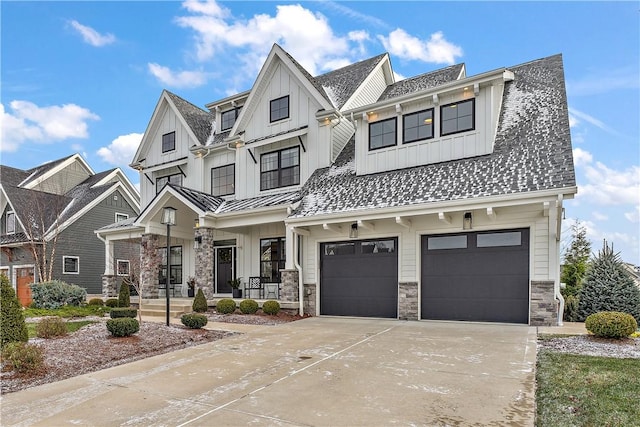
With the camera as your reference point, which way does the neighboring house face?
facing the viewer and to the left of the viewer

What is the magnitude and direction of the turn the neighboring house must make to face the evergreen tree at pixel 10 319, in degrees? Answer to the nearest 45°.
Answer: approximately 45° to its left

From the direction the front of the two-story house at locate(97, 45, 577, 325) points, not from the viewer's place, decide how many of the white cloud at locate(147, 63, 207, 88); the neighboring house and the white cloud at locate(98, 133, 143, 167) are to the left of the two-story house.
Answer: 0

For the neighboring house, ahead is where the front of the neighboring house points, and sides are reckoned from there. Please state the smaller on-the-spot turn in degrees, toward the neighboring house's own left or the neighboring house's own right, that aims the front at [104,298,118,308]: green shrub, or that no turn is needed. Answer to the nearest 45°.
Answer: approximately 45° to the neighboring house's own left

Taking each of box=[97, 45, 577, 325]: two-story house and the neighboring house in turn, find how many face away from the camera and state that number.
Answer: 0

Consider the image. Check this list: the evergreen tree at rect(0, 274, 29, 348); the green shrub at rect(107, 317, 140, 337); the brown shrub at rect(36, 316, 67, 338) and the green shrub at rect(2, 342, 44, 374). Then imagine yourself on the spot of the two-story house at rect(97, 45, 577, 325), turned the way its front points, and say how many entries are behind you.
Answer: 0

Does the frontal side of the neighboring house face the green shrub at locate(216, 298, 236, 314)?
no

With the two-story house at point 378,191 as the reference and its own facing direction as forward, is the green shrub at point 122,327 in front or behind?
in front

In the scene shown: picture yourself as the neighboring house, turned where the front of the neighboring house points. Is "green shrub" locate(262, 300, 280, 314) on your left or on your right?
on your left

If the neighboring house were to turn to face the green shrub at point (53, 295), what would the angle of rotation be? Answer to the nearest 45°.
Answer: approximately 45° to its left
